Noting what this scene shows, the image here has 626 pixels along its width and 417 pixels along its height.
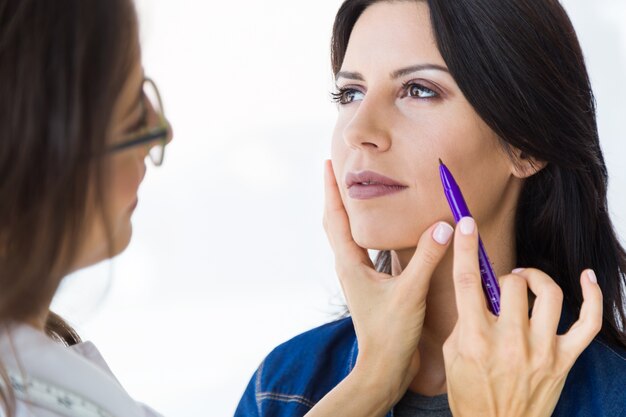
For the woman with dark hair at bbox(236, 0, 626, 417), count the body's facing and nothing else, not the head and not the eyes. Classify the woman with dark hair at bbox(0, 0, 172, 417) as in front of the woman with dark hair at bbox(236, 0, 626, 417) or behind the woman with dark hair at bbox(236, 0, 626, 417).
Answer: in front

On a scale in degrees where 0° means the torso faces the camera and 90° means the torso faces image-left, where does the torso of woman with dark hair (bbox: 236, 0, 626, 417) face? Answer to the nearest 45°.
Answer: approximately 45°

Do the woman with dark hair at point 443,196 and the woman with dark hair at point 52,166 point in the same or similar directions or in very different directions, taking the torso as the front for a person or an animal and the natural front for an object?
very different directions

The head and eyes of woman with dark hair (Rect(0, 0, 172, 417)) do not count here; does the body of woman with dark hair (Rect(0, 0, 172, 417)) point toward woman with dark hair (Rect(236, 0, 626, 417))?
yes

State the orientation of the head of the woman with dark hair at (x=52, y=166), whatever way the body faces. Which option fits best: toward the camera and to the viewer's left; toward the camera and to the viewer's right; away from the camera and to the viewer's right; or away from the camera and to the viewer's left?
away from the camera and to the viewer's right

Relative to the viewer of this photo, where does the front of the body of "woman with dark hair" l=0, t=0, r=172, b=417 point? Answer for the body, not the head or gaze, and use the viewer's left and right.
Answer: facing away from the viewer and to the right of the viewer
